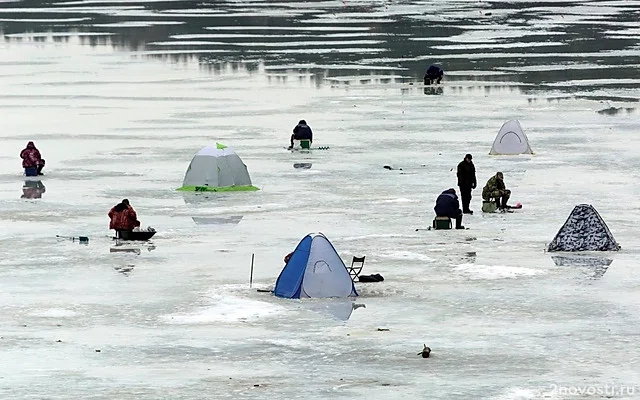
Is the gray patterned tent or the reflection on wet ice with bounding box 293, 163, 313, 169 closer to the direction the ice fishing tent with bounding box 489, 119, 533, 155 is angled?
the gray patterned tent

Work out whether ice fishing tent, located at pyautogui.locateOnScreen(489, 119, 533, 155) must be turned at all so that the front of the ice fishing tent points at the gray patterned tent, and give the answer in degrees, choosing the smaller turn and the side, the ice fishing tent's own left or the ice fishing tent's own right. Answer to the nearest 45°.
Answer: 0° — it already faces it

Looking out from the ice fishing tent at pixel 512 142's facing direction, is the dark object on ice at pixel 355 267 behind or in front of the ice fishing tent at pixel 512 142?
in front

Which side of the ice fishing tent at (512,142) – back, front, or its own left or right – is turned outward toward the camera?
front

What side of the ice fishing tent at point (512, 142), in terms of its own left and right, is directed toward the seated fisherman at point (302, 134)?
right

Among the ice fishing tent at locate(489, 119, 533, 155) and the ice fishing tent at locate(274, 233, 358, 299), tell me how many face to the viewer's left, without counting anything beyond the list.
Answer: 0

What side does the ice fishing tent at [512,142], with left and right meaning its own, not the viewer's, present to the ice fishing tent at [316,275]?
front

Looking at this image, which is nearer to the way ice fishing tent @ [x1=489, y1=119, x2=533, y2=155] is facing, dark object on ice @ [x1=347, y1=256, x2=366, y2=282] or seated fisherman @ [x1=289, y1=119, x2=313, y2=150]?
the dark object on ice

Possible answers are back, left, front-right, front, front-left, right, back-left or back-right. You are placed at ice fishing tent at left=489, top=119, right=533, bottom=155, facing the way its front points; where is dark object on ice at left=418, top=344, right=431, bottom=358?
front

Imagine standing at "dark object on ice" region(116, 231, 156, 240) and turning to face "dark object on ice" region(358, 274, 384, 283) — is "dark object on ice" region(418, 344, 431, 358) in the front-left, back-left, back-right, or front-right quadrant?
front-right

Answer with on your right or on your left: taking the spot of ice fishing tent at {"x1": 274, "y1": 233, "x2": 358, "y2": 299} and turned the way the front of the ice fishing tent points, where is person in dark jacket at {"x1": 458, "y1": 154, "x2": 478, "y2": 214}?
on your left

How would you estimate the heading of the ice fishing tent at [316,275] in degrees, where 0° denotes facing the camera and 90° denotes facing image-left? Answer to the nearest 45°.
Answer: approximately 315°

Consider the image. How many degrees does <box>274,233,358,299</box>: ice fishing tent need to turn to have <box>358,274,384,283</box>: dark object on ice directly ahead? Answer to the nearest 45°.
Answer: approximately 90° to its left
